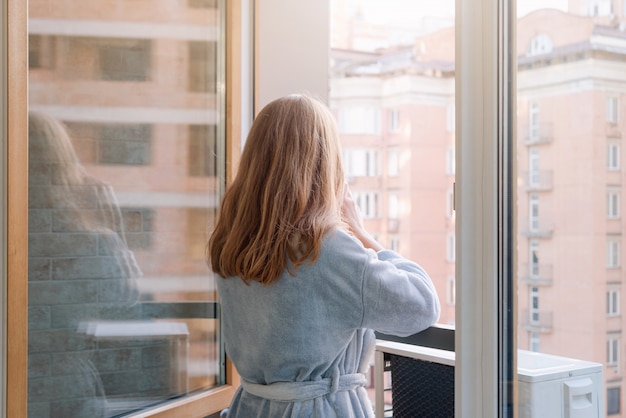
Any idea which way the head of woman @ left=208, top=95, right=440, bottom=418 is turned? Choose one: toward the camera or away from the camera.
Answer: away from the camera

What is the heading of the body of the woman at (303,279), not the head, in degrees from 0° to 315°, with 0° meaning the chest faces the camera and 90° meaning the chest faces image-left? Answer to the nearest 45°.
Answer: approximately 225°
